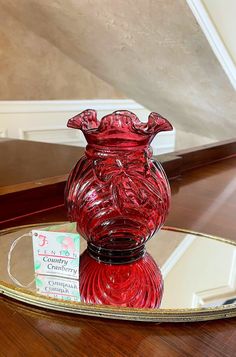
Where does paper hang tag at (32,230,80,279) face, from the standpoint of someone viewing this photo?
facing the viewer
